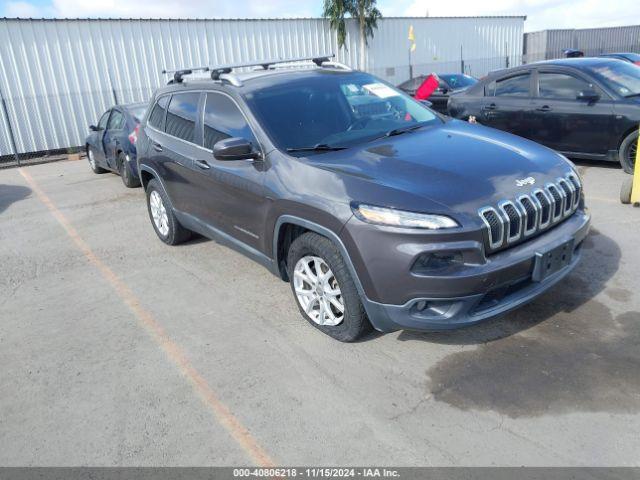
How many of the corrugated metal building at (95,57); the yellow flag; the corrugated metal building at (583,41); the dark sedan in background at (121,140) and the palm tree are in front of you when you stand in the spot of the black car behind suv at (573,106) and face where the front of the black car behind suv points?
0

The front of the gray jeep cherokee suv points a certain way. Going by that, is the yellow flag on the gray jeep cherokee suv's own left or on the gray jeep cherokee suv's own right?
on the gray jeep cherokee suv's own left

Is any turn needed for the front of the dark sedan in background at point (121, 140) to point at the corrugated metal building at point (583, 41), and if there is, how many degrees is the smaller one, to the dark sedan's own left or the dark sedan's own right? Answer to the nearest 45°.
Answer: approximately 90° to the dark sedan's own right

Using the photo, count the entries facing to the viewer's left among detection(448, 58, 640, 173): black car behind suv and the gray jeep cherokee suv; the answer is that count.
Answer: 0

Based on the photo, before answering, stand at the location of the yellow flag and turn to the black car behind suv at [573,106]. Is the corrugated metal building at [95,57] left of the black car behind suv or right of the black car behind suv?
right

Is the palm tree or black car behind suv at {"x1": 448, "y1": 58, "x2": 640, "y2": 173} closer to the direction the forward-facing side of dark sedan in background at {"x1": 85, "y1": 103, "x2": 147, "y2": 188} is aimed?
the palm tree

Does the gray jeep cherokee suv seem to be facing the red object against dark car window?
no

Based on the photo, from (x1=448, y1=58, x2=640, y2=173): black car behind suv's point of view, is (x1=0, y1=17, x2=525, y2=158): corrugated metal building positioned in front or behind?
behind

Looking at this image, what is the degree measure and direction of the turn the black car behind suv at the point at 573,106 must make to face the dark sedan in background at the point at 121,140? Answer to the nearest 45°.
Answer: approximately 135° to its right

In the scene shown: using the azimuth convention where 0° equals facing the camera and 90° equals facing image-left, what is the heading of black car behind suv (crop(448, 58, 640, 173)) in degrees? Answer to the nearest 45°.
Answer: approximately 315°

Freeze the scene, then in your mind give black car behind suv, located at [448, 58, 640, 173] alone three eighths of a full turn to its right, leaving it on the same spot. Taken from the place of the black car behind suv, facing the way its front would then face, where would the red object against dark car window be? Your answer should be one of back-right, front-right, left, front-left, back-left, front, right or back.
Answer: front-right

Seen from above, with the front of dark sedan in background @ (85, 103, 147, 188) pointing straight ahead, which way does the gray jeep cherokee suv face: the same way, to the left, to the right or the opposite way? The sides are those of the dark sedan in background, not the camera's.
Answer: the opposite way

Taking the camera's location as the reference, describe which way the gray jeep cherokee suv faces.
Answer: facing the viewer and to the right of the viewer

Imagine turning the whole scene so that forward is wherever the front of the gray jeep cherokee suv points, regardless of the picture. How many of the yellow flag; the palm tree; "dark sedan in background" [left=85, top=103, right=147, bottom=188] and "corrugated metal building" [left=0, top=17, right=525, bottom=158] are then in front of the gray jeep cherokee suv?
0

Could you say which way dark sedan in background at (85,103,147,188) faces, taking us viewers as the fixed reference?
facing away from the viewer and to the left of the viewer

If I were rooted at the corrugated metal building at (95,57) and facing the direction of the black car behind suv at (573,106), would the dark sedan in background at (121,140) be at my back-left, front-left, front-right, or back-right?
front-right

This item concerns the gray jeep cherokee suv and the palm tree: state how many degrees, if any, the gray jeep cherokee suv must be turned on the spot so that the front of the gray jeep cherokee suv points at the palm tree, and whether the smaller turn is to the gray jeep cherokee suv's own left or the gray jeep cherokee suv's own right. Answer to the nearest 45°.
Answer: approximately 135° to the gray jeep cherokee suv's own left
